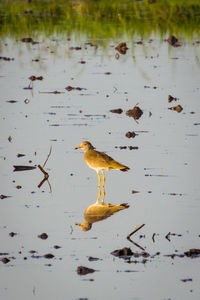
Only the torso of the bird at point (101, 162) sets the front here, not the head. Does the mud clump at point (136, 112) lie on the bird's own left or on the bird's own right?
on the bird's own right

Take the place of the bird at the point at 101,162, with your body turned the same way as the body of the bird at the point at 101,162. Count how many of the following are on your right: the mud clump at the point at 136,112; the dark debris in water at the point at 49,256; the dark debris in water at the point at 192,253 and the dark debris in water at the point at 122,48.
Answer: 2

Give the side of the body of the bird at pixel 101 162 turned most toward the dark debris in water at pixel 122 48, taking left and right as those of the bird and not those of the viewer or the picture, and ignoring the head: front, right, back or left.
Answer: right

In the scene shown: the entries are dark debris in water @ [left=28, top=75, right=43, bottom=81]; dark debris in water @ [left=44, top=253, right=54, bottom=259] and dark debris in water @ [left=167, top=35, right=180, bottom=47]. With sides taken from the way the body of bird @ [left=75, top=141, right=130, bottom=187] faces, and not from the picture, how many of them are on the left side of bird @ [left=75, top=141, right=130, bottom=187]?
1

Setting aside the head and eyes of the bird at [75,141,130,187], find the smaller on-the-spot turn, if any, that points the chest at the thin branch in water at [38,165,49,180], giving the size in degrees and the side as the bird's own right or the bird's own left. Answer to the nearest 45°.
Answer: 0° — it already faces it

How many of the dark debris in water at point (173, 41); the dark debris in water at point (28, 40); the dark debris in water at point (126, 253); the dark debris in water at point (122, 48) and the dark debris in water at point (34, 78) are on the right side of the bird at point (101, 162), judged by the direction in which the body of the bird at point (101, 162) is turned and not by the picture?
4

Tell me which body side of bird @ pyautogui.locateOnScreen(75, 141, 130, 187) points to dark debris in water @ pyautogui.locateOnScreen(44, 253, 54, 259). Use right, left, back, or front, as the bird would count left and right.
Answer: left

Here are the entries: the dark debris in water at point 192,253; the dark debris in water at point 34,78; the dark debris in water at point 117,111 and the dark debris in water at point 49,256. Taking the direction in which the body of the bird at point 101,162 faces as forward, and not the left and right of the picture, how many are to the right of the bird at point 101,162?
2

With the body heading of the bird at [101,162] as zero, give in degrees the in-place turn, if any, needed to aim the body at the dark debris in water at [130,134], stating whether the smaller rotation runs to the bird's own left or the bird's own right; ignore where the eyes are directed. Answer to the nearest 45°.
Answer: approximately 90° to the bird's own right

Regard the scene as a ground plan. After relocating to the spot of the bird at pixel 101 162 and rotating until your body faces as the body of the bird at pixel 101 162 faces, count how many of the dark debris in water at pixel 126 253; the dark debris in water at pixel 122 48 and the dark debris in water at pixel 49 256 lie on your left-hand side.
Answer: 2

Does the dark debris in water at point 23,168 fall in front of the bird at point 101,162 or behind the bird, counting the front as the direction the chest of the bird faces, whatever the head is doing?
in front

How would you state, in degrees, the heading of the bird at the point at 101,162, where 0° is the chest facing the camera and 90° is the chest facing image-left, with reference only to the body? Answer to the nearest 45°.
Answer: approximately 90°

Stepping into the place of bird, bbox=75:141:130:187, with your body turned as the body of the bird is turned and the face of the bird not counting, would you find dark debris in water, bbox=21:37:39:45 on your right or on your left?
on your right

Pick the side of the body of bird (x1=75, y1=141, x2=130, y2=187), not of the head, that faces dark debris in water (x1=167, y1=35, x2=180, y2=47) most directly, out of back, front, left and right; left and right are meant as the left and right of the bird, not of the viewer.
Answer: right
